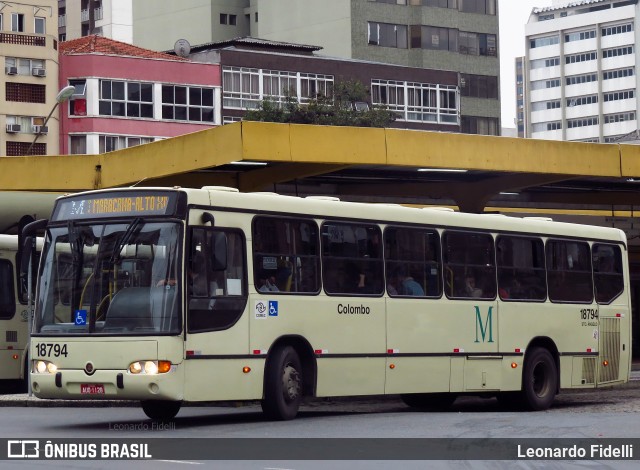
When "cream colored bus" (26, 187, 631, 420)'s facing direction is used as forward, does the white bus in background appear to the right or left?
on its right

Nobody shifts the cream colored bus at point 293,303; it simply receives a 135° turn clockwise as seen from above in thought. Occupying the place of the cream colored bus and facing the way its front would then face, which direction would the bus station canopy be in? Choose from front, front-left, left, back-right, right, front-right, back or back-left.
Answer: front

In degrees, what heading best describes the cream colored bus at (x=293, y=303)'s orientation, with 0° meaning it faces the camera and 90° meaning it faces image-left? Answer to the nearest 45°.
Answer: approximately 45°
